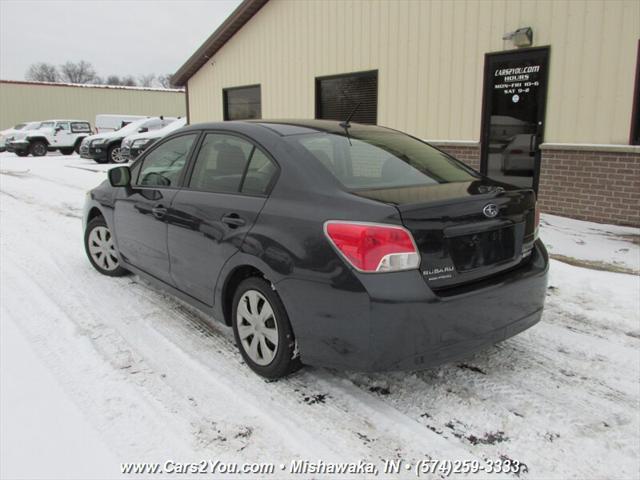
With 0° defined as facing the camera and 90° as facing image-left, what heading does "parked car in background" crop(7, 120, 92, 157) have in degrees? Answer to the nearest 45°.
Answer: approximately 45°

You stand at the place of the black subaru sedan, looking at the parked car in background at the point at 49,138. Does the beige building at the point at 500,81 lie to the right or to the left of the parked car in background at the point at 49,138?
right

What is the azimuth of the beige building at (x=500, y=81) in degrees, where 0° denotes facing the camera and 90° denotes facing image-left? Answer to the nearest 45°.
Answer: approximately 45°

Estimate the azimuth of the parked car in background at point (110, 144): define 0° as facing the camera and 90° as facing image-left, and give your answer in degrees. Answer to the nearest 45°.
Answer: approximately 45°

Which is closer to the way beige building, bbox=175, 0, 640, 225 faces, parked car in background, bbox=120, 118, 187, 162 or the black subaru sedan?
the black subaru sedan

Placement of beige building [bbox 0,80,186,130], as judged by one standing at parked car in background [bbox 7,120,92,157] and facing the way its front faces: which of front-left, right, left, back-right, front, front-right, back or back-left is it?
back-right

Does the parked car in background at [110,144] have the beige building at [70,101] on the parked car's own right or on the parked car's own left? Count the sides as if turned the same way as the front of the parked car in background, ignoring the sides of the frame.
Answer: on the parked car's own right
